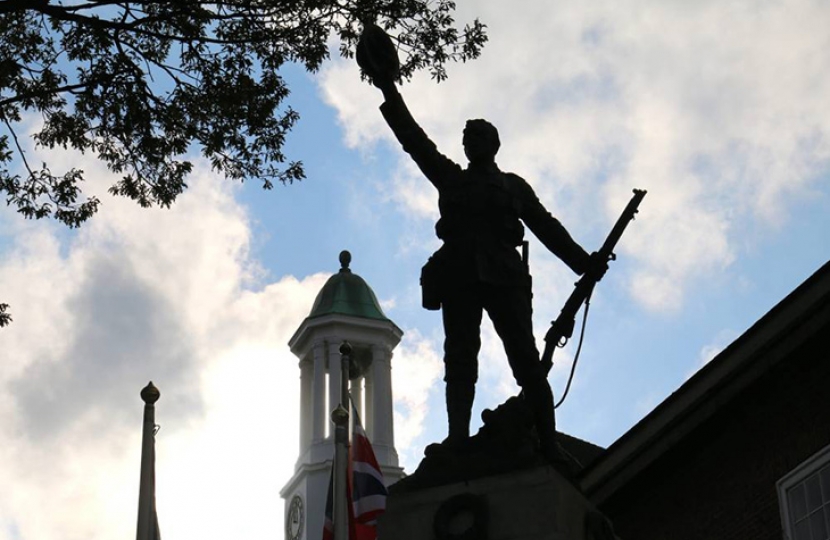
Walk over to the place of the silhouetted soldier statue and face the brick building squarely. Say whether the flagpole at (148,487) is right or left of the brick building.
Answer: left

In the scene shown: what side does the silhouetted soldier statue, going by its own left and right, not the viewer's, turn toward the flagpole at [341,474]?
back

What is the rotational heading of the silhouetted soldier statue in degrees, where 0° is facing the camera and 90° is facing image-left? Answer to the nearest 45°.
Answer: approximately 0°

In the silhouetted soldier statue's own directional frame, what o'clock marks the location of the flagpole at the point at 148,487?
The flagpole is roughly at 5 o'clock from the silhouetted soldier statue.

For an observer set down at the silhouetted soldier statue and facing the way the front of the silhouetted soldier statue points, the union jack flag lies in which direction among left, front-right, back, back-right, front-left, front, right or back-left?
back

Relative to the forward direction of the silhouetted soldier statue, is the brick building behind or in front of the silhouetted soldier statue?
behind
